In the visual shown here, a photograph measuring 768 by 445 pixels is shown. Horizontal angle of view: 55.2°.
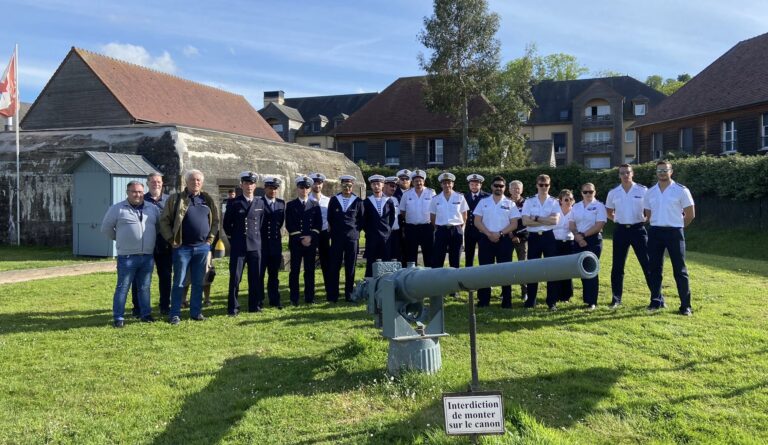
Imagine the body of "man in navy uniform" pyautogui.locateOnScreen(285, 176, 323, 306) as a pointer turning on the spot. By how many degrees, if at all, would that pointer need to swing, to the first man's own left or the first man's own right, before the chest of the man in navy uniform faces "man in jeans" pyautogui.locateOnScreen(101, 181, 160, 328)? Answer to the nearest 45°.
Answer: approximately 45° to the first man's own right

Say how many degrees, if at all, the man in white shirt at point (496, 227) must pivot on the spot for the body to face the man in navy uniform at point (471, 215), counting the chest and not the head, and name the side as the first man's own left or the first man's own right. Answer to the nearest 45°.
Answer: approximately 180°

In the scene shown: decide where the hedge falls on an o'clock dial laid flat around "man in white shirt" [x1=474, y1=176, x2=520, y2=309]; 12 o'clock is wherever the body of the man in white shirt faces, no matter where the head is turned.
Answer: The hedge is roughly at 7 o'clock from the man in white shirt.

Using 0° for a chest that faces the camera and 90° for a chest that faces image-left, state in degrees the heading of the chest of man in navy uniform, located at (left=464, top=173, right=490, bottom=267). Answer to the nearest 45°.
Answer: approximately 0°

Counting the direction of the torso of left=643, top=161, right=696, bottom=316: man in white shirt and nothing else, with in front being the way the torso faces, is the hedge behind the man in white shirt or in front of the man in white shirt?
behind

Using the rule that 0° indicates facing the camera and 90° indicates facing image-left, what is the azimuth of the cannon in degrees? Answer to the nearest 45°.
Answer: approximately 315°

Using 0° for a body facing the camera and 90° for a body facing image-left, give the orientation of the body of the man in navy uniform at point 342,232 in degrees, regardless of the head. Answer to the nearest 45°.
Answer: approximately 0°
